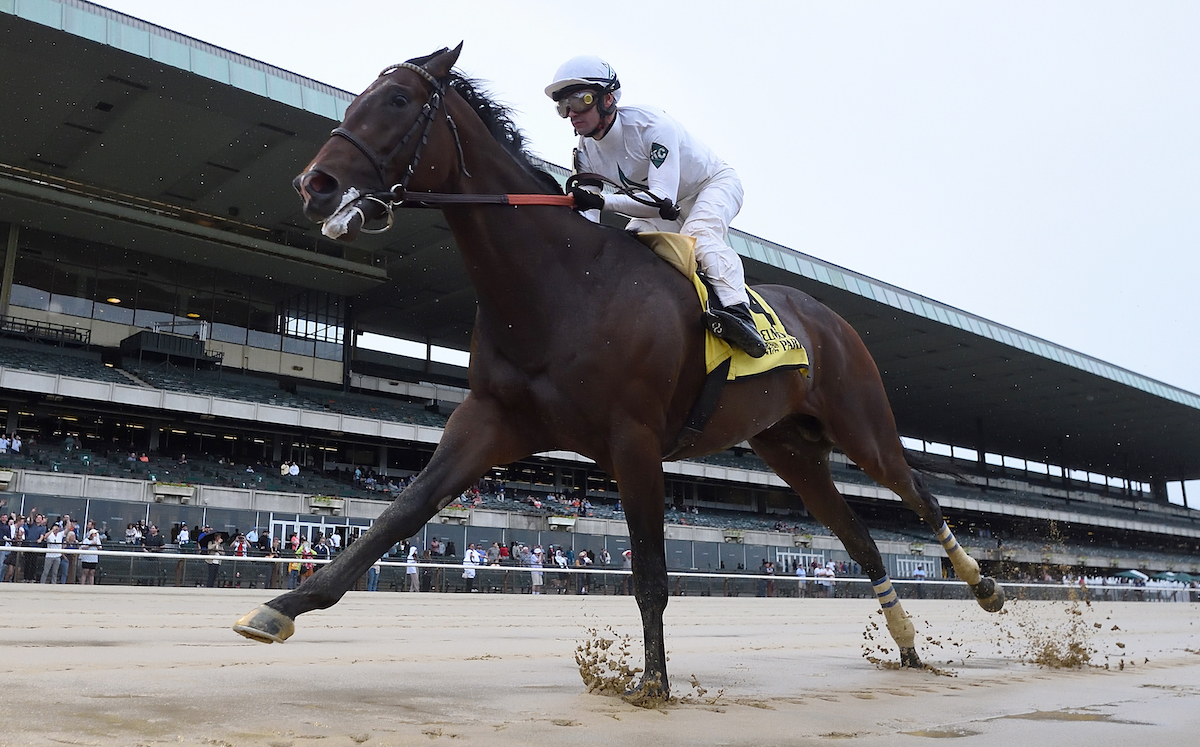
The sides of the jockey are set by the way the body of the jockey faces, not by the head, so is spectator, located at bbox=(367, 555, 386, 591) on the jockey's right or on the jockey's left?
on the jockey's right

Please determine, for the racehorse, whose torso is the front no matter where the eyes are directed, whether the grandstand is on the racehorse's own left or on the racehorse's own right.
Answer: on the racehorse's own right

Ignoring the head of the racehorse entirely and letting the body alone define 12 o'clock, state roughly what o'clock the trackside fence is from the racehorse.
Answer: The trackside fence is roughly at 4 o'clock from the racehorse.

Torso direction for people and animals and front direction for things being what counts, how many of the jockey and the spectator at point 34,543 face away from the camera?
0

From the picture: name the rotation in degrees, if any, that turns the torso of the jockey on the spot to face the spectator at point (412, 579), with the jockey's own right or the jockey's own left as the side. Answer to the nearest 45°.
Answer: approximately 135° to the jockey's own right

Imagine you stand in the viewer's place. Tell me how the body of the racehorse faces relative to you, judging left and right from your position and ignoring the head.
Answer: facing the viewer and to the left of the viewer

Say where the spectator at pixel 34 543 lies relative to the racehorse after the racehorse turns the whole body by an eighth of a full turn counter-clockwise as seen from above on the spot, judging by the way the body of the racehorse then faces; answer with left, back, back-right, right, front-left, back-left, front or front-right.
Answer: back-right

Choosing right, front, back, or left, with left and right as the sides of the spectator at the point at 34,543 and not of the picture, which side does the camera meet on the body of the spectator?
front

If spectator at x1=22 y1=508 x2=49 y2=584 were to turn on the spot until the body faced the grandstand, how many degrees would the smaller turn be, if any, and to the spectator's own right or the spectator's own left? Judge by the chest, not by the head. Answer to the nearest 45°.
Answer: approximately 180°

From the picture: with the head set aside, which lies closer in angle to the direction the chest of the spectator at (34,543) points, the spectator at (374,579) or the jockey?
the jockey

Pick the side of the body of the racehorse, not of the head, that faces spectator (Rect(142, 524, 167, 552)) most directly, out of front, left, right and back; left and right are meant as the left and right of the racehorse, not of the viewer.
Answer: right

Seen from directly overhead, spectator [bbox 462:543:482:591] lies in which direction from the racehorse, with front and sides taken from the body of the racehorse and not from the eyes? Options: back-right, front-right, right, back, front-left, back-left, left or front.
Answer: back-right
